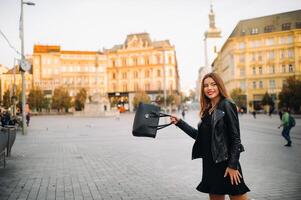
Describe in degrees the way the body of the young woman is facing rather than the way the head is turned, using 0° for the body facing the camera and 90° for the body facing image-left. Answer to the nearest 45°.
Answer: approximately 45°

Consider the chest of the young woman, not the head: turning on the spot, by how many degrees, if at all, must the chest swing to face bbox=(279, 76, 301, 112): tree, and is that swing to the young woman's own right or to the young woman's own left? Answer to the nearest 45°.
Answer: approximately 135° to the young woman's own right
